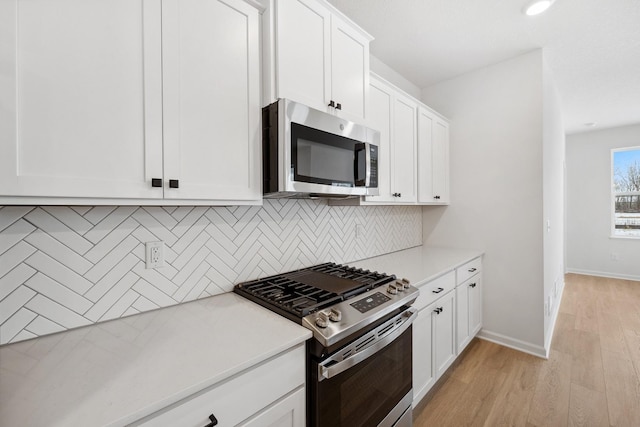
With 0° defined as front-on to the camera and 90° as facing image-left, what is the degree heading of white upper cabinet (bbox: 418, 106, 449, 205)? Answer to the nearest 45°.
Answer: approximately 315°

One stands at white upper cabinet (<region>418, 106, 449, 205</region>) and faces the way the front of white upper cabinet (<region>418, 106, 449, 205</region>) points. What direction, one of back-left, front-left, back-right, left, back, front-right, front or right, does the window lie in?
left

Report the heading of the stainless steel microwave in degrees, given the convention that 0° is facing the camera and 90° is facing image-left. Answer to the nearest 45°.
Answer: approximately 315°
